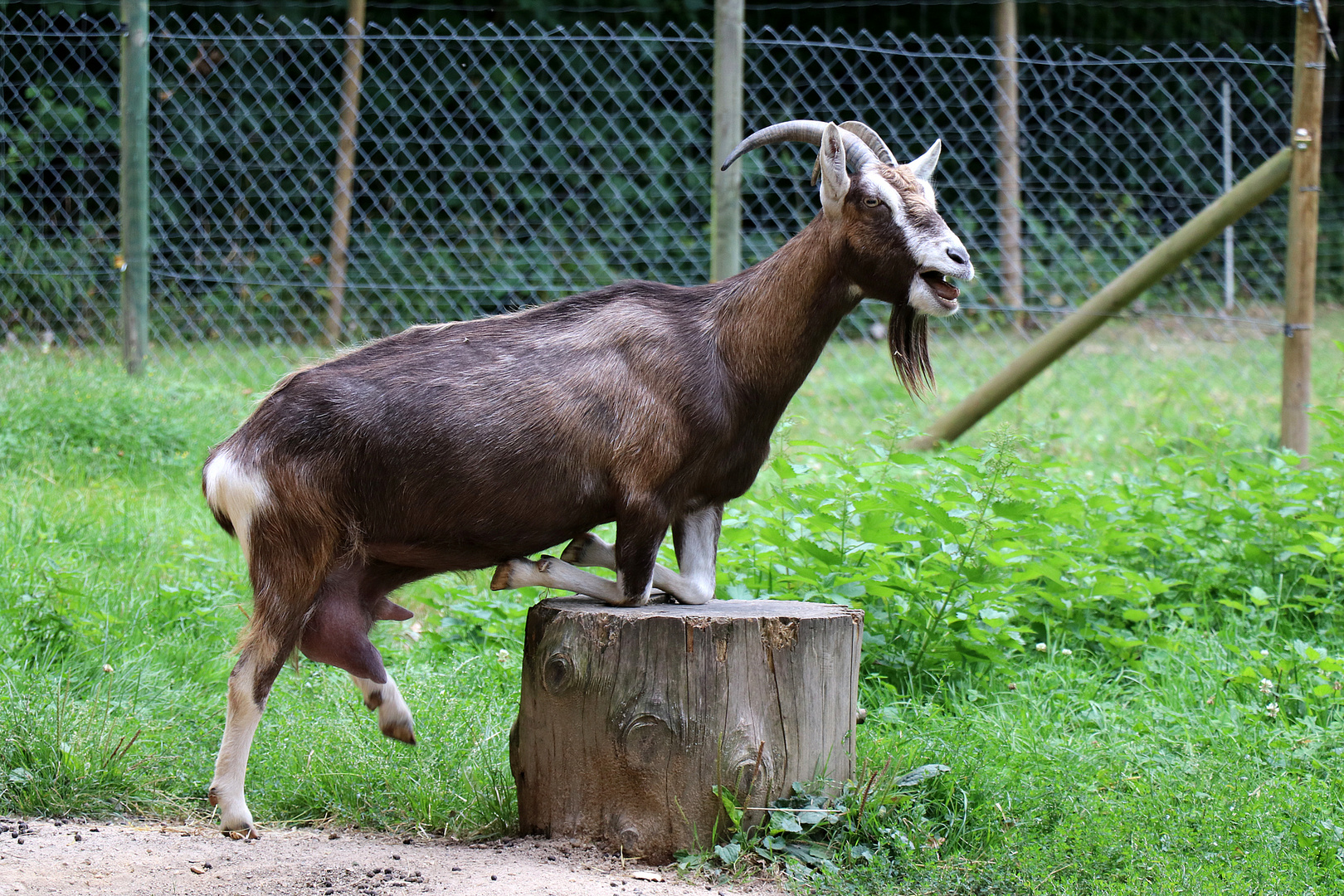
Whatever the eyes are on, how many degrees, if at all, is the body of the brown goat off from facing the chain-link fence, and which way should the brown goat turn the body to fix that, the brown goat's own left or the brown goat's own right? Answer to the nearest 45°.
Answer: approximately 90° to the brown goat's own left

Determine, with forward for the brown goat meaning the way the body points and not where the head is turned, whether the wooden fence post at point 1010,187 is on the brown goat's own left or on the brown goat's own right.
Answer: on the brown goat's own left

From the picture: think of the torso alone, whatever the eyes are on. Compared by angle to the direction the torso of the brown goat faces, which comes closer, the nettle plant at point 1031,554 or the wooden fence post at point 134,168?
the nettle plant

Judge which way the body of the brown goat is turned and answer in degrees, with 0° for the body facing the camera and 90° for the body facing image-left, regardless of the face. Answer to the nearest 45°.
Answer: approximately 270°
